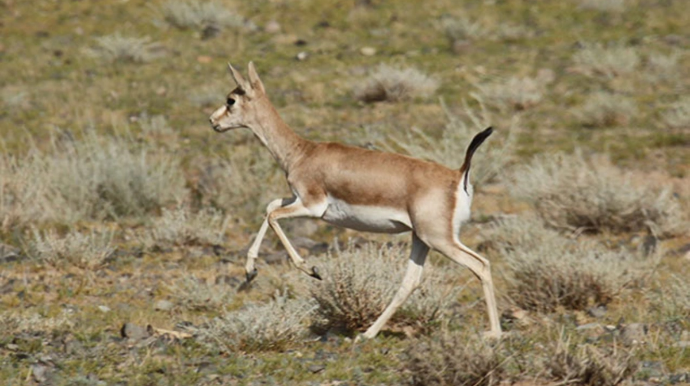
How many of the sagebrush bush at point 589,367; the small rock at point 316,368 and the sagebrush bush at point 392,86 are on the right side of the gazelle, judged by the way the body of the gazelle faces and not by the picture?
1

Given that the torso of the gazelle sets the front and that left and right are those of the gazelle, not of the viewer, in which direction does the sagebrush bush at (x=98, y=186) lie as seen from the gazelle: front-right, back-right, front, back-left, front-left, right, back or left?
front-right

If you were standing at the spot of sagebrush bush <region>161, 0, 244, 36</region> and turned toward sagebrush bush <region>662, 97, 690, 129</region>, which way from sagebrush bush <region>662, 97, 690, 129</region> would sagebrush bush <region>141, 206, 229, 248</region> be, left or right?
right

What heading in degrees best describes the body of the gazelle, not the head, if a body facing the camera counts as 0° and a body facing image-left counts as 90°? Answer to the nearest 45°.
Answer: approximately 90°

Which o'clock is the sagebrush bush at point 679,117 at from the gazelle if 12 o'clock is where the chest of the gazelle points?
The sagebrush bush is roughly at 4 o'clock from the gazelle.

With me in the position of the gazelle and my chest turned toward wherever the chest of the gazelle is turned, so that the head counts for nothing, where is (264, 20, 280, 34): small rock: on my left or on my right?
on my right

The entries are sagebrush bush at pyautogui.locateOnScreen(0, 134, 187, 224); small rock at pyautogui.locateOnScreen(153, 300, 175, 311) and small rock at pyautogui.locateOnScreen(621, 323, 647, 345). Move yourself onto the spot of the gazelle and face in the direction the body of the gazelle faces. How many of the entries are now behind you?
1

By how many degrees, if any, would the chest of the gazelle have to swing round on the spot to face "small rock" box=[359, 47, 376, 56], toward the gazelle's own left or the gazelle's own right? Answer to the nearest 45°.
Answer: approximately 90° to the gazelle's own right

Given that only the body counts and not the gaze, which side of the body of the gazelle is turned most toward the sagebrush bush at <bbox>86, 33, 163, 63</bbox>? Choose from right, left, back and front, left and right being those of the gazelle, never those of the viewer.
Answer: right

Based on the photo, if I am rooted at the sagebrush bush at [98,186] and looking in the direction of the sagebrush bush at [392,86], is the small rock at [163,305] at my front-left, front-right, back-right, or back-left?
back-right

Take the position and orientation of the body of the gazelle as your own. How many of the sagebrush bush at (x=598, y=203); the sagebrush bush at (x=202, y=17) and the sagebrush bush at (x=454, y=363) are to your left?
1

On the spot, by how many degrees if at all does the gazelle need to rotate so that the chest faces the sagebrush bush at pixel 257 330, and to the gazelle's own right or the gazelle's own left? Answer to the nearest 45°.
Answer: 0° — it already faces it

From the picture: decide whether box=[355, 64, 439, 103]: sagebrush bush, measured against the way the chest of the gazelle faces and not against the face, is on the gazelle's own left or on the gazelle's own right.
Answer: on the gazelle's own right

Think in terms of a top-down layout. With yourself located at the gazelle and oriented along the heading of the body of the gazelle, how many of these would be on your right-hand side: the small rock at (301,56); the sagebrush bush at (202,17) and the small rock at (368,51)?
3
